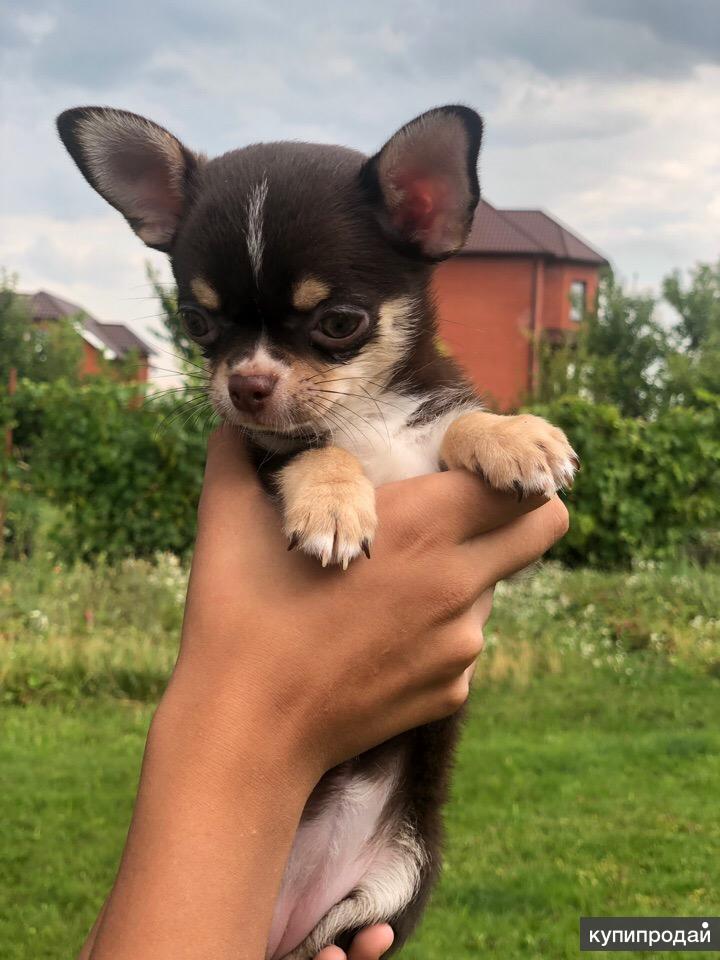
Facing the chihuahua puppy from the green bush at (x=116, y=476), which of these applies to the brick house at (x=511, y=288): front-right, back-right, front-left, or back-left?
back-left

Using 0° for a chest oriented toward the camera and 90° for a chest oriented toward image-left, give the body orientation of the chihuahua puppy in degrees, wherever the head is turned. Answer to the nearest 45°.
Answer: approximately 45°

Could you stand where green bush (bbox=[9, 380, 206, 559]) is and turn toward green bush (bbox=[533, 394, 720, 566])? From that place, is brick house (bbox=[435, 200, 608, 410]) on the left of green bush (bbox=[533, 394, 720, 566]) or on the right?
left

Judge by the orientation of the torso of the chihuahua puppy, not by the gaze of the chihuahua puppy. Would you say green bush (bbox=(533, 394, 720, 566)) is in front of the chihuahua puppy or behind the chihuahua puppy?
behind

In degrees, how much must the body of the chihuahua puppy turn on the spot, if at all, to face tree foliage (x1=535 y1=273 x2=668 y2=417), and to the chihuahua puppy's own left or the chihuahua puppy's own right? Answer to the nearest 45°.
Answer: approximately 135° to the chihuahua puppy's own right

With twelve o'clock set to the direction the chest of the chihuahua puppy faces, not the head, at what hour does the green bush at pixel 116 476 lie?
The green bush is roughly at 4 o'clock from the chihuahua puppy.

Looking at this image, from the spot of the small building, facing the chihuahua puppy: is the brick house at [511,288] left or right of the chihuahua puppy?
left

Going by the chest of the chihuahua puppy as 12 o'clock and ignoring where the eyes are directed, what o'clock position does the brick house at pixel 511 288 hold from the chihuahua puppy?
The brick house is roughly at 5 o'clock from the chihuahua puppy.

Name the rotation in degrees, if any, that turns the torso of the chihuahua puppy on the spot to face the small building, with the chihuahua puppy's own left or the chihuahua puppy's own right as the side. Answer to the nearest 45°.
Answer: approximately 135° to the chihuahua puppy's own right

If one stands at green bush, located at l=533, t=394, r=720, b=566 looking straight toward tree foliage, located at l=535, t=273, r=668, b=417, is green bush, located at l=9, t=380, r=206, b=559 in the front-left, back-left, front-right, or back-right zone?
back-left
